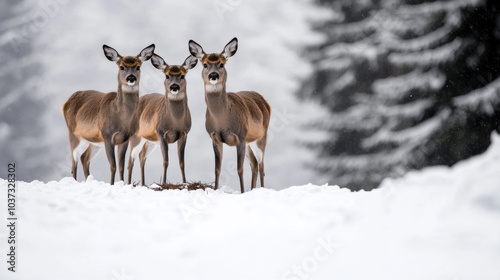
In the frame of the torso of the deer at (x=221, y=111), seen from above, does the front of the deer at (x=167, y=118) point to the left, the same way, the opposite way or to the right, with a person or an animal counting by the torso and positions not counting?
to the left

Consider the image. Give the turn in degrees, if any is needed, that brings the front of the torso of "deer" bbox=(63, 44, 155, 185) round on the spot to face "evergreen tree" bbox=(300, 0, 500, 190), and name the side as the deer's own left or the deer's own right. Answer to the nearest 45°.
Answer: approximately 45° to the deer's own left

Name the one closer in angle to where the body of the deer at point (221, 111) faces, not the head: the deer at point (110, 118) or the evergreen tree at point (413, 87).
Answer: the deer

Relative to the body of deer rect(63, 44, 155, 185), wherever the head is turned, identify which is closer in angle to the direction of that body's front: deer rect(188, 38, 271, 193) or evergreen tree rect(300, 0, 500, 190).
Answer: the deer

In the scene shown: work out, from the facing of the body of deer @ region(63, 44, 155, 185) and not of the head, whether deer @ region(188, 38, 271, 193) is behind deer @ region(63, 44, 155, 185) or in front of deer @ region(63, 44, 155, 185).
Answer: in front

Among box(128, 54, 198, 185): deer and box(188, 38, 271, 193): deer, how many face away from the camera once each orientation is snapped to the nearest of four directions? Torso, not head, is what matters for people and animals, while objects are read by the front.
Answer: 0

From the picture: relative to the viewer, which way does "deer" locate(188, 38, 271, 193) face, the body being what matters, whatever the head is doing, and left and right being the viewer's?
facing the viewer and to the left of the viewer

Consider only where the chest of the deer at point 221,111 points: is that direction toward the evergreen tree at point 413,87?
no

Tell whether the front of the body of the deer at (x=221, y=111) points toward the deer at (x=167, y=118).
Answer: no
